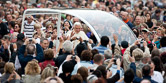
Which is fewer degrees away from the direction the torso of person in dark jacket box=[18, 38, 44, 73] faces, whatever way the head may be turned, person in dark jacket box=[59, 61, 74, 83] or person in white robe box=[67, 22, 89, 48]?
the person in white robe

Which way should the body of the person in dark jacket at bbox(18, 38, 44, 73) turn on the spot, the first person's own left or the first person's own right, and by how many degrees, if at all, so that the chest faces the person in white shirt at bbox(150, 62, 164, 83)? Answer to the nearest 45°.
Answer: approximately 135° to the first person's own right

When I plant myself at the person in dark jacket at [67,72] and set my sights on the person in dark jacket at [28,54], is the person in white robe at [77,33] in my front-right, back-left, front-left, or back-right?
front-right

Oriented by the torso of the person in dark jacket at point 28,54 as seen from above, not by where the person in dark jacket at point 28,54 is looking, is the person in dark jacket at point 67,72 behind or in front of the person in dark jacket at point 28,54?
behind

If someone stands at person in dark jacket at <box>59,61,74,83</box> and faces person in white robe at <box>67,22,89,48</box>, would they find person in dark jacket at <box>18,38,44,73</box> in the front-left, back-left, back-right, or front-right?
front-left

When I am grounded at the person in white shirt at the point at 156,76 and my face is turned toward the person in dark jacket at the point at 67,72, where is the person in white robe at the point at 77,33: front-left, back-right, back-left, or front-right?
front-right

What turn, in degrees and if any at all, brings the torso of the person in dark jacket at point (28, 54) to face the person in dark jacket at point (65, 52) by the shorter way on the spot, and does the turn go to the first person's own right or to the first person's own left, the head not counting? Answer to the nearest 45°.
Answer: approximately 90° to the first person's own right

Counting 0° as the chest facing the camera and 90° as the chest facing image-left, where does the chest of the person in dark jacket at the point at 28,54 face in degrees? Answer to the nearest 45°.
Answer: approximately 180°

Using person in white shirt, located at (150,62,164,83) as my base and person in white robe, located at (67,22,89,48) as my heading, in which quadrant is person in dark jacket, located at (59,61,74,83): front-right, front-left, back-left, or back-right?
front-left
